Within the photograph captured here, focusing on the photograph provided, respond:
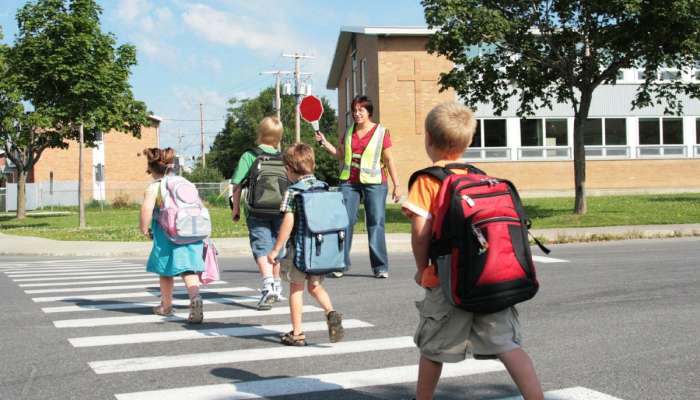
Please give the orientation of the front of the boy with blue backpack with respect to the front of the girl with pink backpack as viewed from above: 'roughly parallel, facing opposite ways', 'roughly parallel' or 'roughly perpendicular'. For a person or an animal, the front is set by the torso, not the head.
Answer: roughly parallel

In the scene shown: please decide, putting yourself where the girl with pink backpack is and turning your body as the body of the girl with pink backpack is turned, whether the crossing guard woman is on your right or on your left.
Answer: on your right

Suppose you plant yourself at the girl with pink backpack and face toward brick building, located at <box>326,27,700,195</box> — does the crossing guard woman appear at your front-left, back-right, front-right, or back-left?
front-right

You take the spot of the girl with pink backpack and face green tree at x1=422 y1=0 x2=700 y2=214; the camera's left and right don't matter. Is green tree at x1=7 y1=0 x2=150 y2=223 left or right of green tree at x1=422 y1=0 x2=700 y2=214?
left

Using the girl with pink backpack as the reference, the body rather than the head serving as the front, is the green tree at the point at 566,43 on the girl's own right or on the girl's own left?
on the girl's own right

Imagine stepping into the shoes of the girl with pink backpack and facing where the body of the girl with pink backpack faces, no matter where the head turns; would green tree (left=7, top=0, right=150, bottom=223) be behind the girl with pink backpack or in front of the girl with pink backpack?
in front

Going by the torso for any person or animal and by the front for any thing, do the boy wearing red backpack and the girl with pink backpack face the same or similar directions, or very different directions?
same or similar directions

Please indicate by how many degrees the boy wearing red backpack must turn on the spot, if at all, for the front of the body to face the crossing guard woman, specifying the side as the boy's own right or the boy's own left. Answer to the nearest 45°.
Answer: approximately 45° to the boy's own right

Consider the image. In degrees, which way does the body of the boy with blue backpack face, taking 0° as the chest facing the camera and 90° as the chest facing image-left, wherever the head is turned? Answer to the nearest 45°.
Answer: approximately 135°

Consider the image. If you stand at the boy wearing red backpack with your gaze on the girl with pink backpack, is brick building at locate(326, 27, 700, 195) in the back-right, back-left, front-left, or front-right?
front-right

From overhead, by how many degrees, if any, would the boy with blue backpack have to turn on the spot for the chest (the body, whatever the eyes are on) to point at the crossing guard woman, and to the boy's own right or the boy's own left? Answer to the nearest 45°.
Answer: approximately 45° to the boy's own right

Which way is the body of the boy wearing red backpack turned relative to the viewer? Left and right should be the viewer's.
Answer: facing away from the viewer and to the left of the viewer

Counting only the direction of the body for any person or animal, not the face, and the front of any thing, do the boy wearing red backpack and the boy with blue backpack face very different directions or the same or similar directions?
same or similar directions

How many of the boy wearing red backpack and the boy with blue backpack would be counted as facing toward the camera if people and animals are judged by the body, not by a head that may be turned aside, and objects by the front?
0

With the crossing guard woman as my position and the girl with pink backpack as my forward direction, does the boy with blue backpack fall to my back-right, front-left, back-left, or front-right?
front-left

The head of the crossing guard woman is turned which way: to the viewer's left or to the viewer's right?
to the viewer's left
